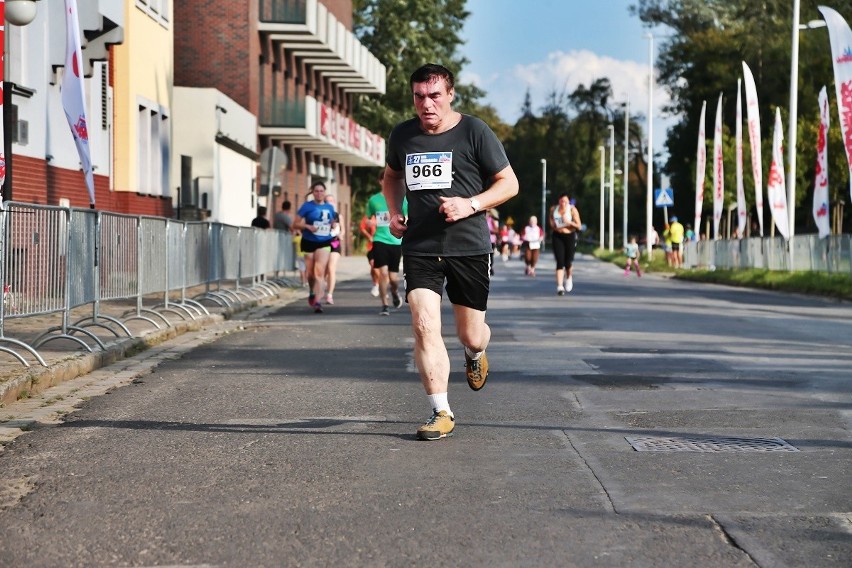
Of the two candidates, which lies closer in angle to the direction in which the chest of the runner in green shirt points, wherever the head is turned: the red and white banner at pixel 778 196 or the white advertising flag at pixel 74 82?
the white advertising flag

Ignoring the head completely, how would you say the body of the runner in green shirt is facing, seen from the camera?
toward the camera

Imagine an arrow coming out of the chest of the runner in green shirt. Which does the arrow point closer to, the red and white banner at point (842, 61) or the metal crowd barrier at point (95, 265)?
the metal crowd barrier

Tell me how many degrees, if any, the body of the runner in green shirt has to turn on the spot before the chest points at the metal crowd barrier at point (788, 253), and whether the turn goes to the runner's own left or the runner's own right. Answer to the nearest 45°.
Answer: approximately 135° to the runner's own left

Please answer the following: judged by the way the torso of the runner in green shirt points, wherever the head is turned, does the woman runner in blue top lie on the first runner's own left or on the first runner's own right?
on the first runner's own right

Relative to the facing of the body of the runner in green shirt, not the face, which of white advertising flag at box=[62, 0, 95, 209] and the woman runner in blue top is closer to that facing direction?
the white advertising flag
